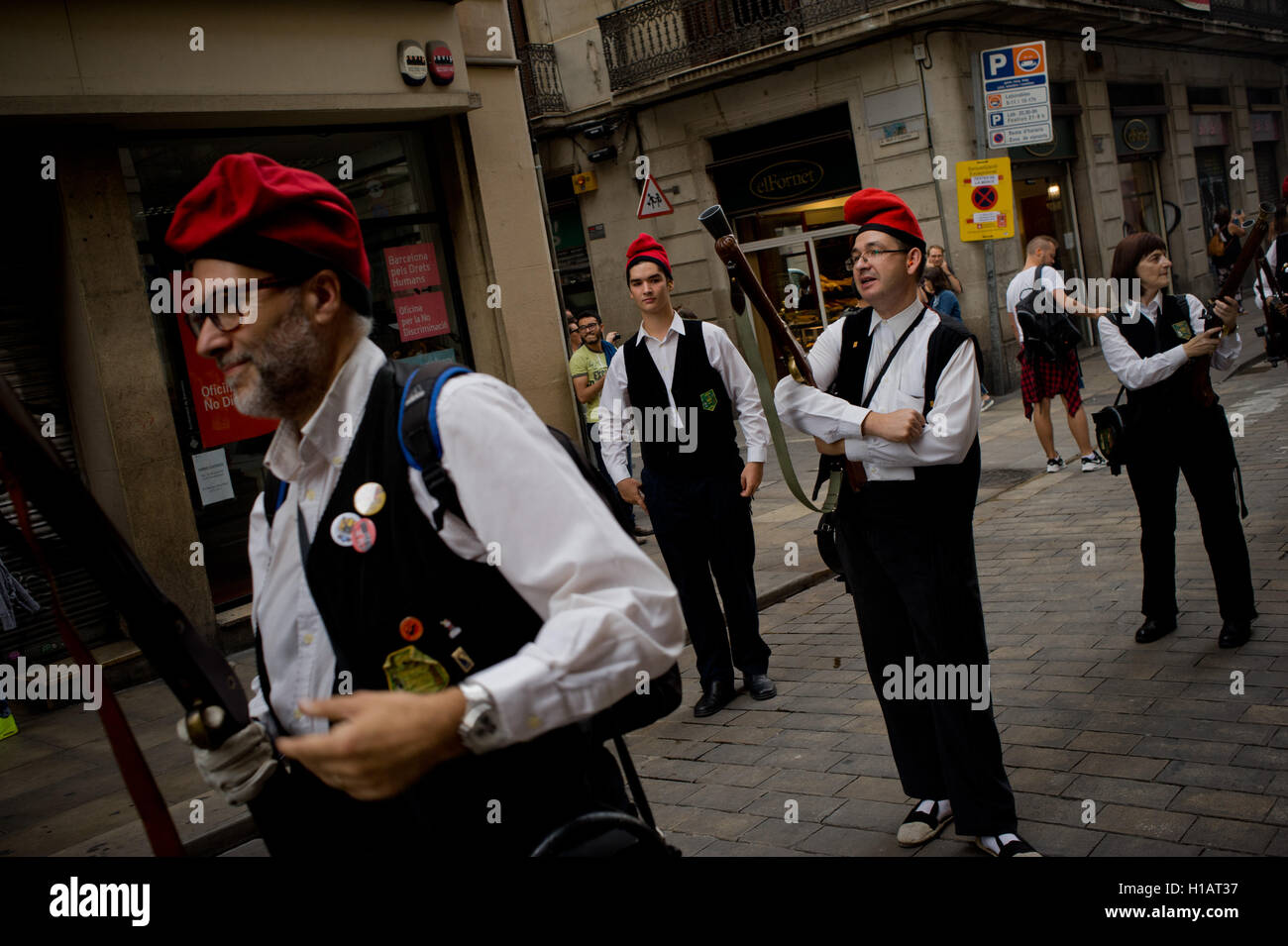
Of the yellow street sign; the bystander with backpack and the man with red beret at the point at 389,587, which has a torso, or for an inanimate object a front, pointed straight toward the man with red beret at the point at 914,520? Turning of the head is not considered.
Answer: the yellow street sign

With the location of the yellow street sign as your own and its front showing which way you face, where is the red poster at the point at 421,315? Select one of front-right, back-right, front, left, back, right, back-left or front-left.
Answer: front-right

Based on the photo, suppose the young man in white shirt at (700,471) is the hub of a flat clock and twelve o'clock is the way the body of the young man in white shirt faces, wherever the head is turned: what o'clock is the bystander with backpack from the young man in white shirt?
The bystander with backpack is roughly at 7 o'clock from the young man in white shirt.

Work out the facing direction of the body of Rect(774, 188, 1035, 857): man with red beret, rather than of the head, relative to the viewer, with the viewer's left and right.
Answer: facing the viewer and to the left of the viewer

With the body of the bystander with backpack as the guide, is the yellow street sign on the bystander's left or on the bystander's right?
on the bystander's left

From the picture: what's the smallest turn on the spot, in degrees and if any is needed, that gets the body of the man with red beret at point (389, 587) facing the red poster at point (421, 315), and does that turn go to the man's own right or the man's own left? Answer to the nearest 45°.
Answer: approximately 135° to the man's own right

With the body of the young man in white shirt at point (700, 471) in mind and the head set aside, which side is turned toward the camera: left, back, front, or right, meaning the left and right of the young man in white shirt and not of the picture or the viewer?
front

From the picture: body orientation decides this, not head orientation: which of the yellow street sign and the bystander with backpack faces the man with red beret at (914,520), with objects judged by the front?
the yellow street sign

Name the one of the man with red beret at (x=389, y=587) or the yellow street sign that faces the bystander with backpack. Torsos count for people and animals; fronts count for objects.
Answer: the yellow street sign

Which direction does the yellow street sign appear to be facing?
toward the camera

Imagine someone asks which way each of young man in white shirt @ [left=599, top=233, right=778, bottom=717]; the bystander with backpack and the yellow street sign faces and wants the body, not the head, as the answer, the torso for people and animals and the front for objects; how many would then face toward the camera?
2

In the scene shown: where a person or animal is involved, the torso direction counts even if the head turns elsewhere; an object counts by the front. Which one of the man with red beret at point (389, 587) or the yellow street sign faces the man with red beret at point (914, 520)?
the yellow street sign

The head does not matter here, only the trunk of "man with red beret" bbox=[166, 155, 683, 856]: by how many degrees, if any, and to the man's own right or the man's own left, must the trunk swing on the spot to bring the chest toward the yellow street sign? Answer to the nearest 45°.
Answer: approximately 180°

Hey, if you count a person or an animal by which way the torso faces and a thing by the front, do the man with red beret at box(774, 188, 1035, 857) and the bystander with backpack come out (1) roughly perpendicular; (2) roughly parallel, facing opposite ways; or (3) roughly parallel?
roughly parallel, facing opposite ways
